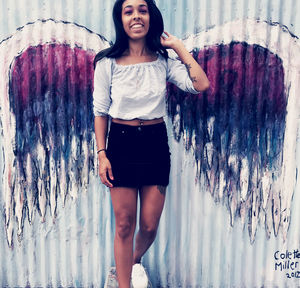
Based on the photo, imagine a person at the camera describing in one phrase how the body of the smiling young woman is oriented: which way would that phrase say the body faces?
toward the camera
